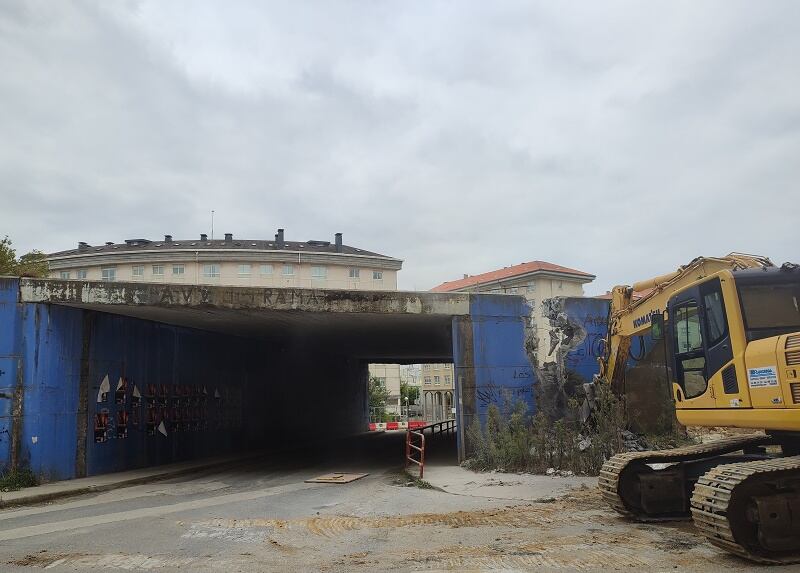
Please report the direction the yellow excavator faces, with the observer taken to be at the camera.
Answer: facing away from the viewer and to the left of the viewer

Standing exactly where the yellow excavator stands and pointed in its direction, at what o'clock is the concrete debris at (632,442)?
The concrete debris is roughly at 1 o'clock from the yellow excavator.

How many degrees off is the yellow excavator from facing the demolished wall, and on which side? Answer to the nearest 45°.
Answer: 0° — it already faces it

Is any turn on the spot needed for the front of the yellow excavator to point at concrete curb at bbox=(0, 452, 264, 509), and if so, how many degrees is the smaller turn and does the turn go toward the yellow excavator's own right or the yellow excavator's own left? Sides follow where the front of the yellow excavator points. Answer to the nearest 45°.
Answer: approximately 45° to the yellow excavator's own left

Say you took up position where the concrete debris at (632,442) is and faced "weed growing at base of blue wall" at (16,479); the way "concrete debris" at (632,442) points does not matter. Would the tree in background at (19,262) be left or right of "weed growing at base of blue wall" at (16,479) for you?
right

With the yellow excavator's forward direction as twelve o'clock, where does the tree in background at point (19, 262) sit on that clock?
The tree in background is roughly at 11 o'clock from the yellow excavator.

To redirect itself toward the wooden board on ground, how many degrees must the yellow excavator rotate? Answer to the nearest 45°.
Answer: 0° — it already faces it
